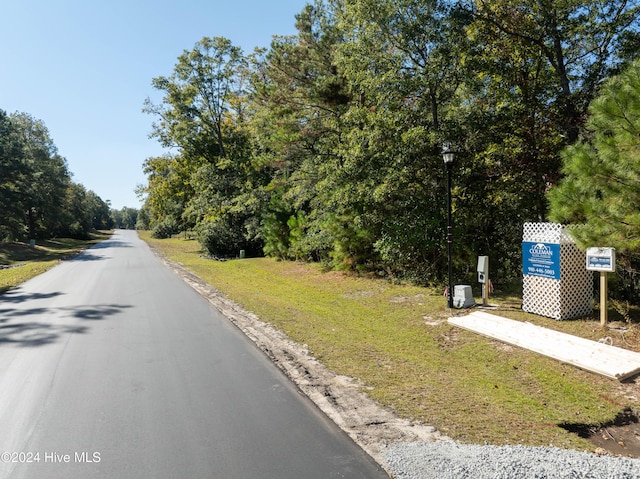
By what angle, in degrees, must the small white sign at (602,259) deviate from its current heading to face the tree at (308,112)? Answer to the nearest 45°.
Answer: approximately 135° to its right

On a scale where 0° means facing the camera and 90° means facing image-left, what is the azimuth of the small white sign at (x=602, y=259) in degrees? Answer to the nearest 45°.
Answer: approximately 0°

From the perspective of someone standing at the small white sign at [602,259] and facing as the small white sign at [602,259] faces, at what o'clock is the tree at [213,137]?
The tree is roughly at 4 o'clock from the small white sign.

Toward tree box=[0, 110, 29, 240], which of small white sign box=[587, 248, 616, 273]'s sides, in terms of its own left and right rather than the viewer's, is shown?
right

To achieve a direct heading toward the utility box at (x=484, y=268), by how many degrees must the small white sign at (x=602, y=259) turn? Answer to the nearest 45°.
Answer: approximately 135° to its right

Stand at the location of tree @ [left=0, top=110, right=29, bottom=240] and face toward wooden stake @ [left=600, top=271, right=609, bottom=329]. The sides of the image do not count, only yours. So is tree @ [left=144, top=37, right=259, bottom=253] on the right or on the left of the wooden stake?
left
